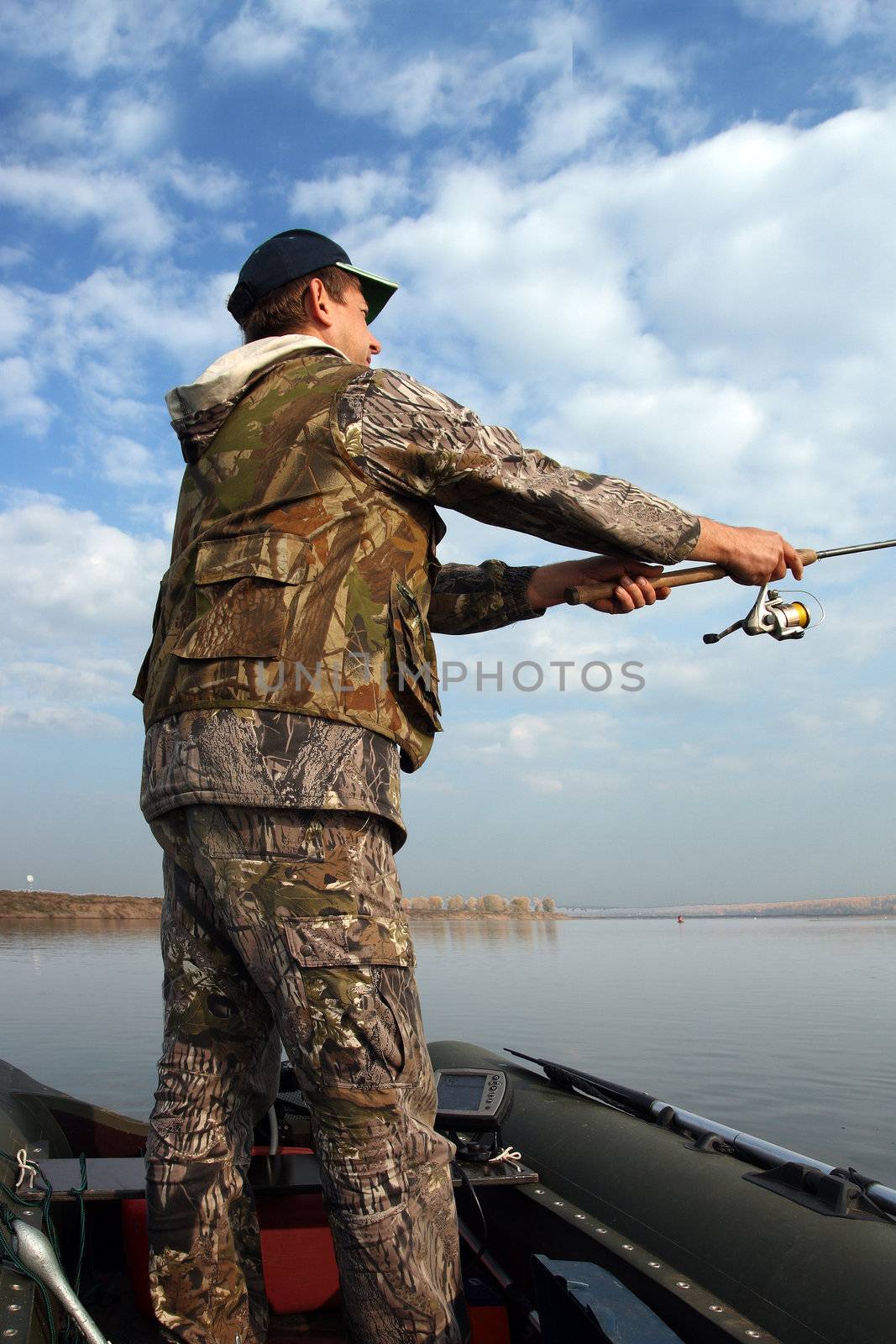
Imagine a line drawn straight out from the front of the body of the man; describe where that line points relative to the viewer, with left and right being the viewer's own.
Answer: facing away from the viewer and to the right of the viewer

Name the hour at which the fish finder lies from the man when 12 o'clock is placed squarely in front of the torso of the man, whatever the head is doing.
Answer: The fish finder is roughly at 11 o'clock from the man.

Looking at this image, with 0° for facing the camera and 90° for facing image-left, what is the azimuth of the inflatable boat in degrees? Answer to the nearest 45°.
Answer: approximately 180°
